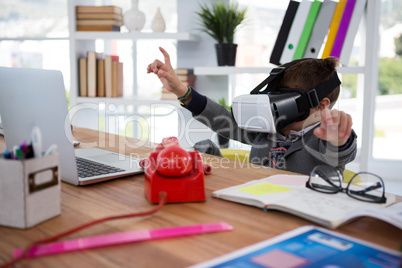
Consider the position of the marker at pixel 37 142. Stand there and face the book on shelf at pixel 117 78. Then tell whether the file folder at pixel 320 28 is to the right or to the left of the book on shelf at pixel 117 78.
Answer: right

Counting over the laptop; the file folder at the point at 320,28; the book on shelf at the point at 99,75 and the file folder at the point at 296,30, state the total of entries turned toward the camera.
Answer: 3

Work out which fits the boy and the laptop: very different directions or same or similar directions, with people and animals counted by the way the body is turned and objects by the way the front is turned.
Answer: very different directions

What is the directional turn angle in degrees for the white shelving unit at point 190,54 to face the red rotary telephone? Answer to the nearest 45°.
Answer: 0° — it already faces it

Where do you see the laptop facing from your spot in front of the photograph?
facing away from the viewer and to the right of the viewer

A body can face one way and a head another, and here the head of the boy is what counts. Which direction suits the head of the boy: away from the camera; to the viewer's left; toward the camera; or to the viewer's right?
to the viewer's left
